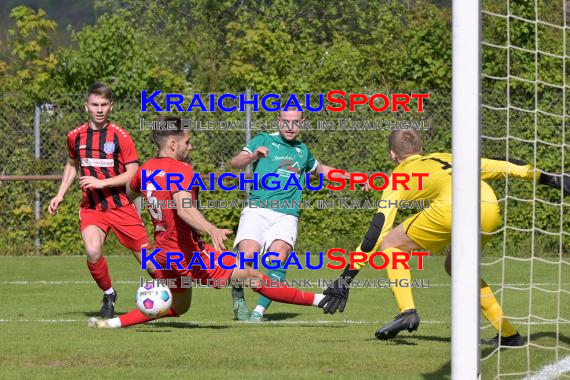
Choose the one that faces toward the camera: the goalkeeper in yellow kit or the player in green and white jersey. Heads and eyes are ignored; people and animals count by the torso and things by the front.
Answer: the player in green and white jersey

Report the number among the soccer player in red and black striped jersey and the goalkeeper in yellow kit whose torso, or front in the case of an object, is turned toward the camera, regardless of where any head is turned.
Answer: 1

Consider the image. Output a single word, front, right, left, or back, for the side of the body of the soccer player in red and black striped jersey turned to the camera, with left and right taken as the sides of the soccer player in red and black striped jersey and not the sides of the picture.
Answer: front

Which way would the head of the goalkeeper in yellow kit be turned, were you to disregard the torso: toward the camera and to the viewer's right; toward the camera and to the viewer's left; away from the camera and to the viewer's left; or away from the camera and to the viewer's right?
away from the camera and to the viewer's left

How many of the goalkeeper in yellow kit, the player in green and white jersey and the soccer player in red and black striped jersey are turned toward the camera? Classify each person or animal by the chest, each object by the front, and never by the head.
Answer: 2

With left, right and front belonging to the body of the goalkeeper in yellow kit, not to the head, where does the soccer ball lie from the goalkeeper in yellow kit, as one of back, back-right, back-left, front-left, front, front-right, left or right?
front-left

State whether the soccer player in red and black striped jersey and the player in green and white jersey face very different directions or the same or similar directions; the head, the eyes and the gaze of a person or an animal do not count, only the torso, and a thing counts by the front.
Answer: same or similar directions

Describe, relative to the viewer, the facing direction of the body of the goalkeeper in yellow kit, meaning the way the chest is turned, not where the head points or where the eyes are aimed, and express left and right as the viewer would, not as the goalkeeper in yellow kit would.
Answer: facing away from the viewer and to the left of the viewer

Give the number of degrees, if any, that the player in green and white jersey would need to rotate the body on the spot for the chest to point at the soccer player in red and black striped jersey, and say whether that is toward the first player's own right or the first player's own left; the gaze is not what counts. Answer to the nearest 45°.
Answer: approximately 90° to the first player's own right

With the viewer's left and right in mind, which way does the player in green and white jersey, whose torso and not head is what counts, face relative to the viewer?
facing the viewer

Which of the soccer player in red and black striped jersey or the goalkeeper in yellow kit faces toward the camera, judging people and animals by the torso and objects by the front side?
the soccer player in red and black striped jersey
